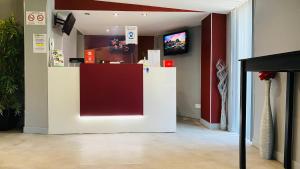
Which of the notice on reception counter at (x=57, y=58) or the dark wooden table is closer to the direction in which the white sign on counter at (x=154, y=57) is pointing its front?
the dark wooden table

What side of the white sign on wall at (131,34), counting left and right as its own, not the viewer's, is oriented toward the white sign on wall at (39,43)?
right

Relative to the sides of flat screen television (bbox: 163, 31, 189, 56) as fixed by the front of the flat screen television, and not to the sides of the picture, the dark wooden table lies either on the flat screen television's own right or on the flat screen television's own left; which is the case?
on the flat screen television's own left

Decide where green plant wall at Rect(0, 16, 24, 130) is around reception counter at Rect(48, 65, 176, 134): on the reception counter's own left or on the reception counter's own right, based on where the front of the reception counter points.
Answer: on the reception counter's own right

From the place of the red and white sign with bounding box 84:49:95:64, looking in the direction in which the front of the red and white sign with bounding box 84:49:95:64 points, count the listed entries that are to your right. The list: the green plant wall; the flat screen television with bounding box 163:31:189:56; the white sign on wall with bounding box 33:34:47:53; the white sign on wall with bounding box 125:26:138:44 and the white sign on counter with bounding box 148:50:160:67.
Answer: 2

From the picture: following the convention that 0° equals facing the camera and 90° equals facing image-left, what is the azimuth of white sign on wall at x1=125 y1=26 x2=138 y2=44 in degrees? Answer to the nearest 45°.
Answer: approximately 0°

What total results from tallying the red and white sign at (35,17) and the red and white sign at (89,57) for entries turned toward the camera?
2

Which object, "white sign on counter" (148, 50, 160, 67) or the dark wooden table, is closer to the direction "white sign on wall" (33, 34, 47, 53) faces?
the dark wooden table

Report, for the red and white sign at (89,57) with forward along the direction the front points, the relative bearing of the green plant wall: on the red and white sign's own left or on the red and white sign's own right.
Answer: on the red and white sign's own right

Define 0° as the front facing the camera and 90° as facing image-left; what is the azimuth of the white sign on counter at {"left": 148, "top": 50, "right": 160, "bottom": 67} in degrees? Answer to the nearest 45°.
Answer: approximately 0°

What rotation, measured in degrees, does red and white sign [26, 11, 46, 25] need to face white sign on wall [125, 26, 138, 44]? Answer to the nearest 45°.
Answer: approximately 90° to its left

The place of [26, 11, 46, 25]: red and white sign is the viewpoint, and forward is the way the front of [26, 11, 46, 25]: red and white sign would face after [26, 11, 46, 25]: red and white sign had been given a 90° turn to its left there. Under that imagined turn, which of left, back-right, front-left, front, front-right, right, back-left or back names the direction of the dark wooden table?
front-right
